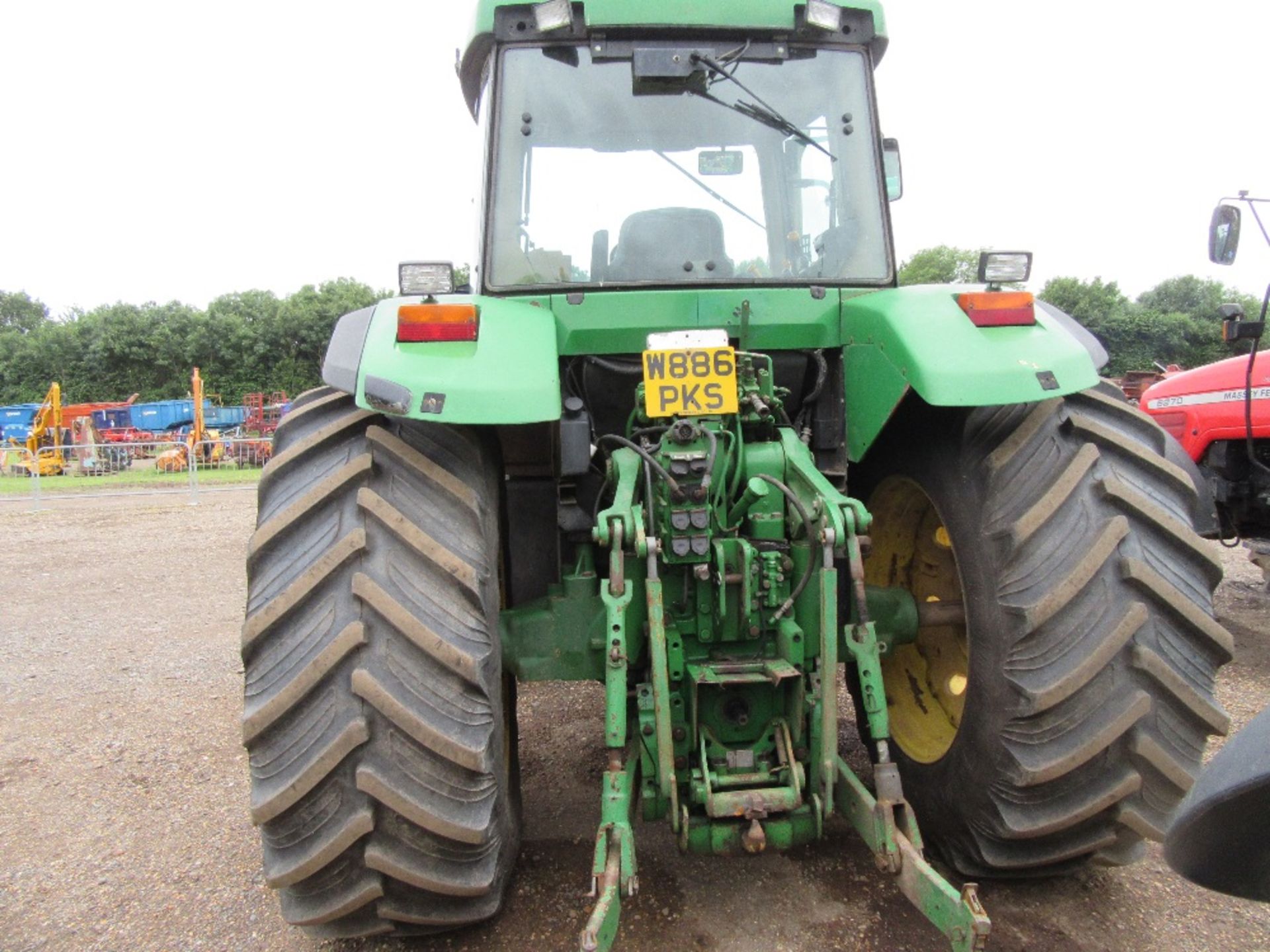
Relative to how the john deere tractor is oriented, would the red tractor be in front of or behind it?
in front

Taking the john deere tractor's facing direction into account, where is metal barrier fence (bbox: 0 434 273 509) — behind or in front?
in front

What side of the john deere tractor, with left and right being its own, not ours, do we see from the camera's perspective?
back

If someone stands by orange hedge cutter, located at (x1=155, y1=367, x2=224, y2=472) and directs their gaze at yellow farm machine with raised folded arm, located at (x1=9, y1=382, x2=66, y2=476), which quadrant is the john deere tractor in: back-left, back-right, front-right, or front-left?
back-left

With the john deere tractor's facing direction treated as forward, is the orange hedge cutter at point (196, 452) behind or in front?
in front
